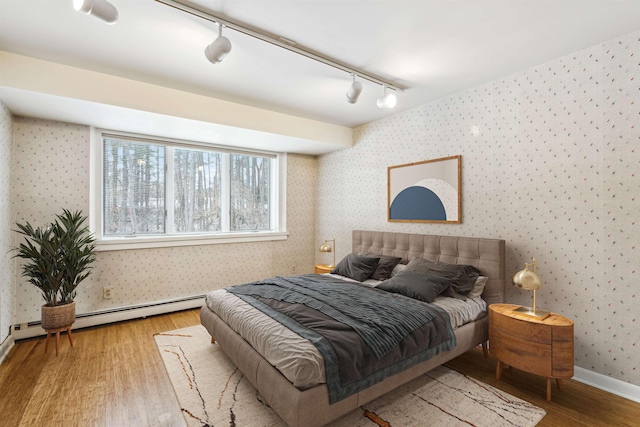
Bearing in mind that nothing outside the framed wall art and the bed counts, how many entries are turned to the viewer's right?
0

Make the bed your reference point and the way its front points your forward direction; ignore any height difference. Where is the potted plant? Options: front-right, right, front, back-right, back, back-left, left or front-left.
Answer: front-right

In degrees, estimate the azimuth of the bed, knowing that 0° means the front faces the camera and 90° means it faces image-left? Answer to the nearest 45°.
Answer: approximately 45°

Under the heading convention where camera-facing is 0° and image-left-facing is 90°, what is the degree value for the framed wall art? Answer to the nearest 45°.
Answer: approximately 45°

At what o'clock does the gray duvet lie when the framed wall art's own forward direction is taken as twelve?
The gray duvet is roughly at 11 o'clock from the framed wall art.

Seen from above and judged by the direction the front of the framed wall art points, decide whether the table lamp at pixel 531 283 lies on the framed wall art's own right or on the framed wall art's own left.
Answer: on the framed wall art's own left
